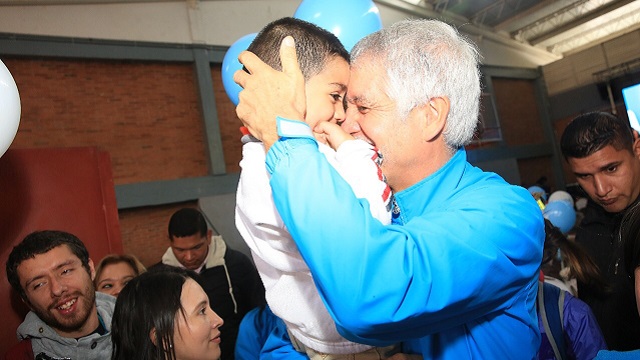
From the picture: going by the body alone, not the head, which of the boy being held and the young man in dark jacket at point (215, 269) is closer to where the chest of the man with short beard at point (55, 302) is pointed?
the boy being held

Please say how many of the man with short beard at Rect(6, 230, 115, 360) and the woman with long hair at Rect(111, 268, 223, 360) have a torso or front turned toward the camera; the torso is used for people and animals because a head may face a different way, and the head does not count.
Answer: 1

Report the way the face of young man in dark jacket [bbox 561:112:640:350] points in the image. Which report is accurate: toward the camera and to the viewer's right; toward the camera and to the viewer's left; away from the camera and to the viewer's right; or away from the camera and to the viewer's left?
toward the camera and to the viewer's left

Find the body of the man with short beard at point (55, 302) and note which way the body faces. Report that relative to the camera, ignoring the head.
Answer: toward the camera

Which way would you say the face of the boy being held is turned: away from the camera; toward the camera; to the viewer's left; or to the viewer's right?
to the viewer's right

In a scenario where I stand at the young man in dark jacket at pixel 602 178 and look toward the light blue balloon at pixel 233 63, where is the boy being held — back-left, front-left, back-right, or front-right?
front-left

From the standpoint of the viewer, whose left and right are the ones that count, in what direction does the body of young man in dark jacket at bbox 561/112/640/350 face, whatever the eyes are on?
facing the viewer and to the left of the viewer

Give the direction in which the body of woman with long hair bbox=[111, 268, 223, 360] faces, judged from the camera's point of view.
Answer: to the viewer's right

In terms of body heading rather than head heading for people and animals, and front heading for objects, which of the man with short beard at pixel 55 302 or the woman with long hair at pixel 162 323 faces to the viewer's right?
the woman with long hair

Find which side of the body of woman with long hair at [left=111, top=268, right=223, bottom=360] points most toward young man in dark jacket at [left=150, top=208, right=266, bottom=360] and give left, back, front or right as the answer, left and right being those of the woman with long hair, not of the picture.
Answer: left

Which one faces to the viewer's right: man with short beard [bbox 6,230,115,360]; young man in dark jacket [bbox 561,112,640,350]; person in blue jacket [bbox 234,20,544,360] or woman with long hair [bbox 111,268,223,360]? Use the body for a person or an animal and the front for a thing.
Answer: the woman with long hair

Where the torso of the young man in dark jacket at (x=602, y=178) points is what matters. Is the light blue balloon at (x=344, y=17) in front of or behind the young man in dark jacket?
in front

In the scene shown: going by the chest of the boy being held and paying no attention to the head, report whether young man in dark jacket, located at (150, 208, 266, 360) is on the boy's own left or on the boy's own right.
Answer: on the boy's own left

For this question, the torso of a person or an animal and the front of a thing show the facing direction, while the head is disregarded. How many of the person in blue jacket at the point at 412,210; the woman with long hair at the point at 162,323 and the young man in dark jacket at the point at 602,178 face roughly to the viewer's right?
1

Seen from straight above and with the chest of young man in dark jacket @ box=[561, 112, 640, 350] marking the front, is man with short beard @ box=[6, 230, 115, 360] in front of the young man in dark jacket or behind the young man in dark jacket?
in front

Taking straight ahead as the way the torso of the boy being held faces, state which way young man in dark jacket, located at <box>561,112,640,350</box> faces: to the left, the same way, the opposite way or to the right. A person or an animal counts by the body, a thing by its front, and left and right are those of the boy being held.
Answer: to the right

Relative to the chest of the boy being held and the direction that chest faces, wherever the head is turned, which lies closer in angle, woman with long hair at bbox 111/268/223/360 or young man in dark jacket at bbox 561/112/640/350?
the young man in dark jacket

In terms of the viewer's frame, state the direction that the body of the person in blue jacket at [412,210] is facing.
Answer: to the viewer's left

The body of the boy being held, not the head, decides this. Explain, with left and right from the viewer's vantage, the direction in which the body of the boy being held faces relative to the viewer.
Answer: facing to the right of the viewer

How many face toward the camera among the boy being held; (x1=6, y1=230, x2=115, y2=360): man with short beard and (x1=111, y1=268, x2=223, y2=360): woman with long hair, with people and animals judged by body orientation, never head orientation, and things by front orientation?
1
